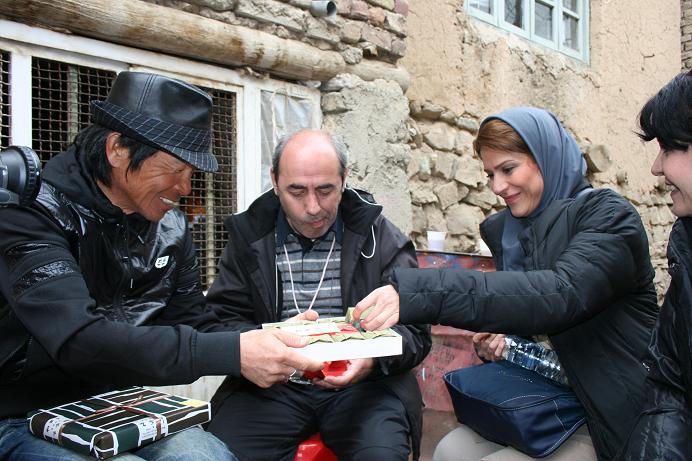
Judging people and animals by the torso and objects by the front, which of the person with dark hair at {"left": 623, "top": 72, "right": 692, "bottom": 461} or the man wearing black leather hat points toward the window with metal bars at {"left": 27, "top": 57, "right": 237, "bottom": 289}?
the person with dark hair

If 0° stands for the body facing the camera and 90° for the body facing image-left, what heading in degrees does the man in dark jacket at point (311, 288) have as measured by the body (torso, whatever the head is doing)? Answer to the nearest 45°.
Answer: approximately 0°

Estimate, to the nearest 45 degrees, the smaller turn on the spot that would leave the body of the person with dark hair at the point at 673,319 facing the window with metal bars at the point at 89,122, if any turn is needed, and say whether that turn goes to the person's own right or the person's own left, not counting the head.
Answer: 0° — they already face it

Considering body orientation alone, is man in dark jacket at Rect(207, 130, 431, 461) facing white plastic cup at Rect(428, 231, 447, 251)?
no

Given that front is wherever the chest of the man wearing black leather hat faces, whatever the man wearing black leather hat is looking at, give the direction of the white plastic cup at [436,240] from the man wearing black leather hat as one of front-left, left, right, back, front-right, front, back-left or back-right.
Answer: left

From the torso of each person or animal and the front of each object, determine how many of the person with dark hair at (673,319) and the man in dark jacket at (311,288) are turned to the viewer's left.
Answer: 1

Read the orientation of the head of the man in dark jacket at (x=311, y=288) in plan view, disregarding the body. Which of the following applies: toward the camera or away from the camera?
toward the camera

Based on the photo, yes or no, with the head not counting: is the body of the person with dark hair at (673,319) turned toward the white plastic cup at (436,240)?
no

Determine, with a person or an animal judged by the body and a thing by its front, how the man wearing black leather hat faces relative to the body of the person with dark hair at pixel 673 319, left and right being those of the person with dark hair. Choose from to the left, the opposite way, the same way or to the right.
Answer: the opposite way

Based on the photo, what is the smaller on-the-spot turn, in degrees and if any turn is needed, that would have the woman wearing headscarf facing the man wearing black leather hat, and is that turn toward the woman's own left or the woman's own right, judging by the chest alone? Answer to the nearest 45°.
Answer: approximately 45° to the woman's own right

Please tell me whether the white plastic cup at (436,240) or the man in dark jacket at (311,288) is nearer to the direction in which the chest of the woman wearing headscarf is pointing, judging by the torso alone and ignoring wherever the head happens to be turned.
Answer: the man in dark jacket

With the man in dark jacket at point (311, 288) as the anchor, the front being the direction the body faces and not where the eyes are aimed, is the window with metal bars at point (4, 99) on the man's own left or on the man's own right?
on the man's own right

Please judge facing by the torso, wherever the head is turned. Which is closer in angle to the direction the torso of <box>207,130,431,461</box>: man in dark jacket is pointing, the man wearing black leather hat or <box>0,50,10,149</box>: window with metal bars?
the man wearing black leather hat

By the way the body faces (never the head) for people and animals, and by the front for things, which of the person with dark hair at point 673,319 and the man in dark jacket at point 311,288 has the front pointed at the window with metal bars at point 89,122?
the person with dark hair

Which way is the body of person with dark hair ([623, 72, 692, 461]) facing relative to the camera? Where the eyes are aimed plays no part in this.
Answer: to the viewer's left

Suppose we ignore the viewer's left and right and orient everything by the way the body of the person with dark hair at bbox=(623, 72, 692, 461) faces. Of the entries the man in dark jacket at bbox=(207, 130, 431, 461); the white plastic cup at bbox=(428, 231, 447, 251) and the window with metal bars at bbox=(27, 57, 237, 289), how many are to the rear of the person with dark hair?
0

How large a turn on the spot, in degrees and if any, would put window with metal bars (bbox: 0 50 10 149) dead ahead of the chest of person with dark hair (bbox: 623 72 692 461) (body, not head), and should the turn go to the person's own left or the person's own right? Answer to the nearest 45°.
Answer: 0° — they already face it

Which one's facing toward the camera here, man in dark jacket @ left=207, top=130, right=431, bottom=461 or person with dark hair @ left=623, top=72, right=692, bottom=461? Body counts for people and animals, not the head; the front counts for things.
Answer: the man in dark jacket

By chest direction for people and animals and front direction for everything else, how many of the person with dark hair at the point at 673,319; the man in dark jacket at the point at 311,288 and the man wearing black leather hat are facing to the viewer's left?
1

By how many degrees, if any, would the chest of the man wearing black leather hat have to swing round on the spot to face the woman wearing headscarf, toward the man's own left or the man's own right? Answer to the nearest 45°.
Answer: approximately 45° to the man's own left
